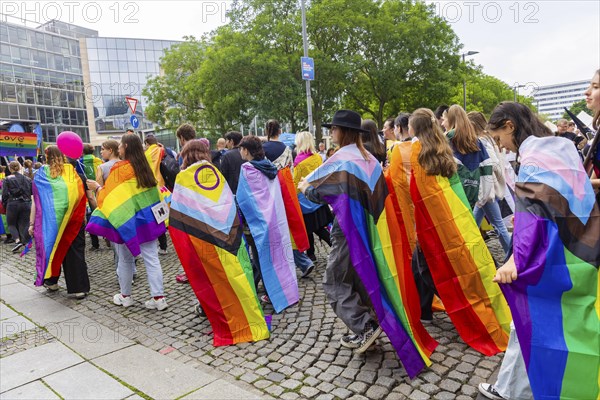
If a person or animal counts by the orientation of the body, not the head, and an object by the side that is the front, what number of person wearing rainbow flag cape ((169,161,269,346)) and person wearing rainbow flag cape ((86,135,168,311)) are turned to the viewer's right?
0

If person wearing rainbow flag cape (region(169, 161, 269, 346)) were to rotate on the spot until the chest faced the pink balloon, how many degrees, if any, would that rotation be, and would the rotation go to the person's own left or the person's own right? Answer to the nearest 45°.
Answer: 0° — they already face it

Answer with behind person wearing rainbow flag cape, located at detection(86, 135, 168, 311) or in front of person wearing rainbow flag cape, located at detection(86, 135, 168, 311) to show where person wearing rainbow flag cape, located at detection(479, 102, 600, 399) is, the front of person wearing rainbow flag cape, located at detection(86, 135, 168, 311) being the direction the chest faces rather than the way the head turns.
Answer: behind

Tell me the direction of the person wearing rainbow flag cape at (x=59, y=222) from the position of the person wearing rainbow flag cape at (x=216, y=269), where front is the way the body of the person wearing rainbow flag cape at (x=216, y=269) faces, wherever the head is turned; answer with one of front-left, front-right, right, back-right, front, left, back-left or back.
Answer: front

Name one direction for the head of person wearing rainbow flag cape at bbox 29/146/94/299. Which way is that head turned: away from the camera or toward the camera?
away from the camera

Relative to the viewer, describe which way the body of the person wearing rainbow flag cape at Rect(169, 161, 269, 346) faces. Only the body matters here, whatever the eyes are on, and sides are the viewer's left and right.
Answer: facing away from the viewer and to the left of the viewer

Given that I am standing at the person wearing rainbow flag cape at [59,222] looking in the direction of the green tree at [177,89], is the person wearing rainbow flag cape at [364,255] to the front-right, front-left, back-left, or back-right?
back-right

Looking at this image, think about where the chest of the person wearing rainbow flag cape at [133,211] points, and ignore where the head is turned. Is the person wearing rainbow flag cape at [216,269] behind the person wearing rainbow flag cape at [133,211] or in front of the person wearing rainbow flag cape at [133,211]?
behind

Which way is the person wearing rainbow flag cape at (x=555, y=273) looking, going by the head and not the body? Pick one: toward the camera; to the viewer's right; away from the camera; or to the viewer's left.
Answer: to the viewer's left

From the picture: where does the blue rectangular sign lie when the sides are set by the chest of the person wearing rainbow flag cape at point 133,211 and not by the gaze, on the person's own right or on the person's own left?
on the person's own right

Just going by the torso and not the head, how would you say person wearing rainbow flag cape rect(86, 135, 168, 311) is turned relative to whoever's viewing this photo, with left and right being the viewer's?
facing away from the viewer and to the left of the viewer

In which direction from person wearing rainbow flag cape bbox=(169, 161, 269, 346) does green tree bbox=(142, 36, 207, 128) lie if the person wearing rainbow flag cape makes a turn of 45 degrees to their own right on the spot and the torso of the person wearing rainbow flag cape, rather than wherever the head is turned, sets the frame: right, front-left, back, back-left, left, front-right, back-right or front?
front

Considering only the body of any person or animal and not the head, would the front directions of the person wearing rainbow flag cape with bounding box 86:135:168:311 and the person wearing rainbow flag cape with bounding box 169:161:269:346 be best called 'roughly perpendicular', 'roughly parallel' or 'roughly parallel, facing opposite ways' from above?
roughly parallel

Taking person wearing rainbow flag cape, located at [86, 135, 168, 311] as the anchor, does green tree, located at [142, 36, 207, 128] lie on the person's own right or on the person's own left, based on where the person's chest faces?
on the person's own right

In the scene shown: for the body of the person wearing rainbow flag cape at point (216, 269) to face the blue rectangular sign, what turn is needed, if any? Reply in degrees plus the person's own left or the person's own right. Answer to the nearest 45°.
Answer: approximately 45° to the person's own right
